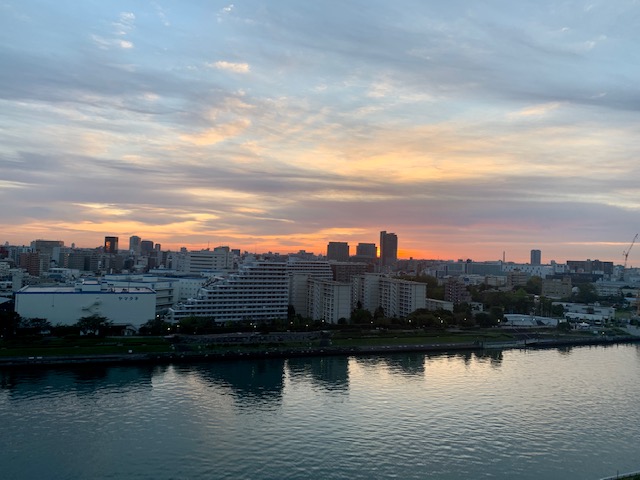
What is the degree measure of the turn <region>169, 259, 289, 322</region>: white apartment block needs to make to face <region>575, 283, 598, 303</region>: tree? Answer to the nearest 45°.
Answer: approximately 135° to its left

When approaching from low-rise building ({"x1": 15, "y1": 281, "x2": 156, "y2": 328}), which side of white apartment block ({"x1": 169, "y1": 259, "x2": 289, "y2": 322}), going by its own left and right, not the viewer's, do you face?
right

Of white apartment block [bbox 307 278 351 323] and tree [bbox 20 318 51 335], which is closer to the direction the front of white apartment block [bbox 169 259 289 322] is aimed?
the tree

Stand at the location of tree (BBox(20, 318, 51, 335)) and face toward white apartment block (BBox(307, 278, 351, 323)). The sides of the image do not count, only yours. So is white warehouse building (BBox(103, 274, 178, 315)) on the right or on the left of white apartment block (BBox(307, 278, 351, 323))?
left

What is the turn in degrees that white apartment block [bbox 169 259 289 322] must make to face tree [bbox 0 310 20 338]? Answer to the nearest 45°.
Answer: approximately 45° to its right

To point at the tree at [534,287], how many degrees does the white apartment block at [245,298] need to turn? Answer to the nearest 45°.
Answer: approximately 135° to its left

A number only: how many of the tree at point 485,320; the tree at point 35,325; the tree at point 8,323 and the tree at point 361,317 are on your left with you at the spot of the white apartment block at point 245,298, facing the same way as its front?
2

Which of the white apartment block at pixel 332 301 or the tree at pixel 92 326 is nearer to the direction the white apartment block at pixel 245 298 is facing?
the tree

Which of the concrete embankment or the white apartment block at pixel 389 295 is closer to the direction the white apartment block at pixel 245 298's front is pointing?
the concrete embankment

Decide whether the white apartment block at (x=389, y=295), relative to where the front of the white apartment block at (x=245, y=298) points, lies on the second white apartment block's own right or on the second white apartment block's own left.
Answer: on the second white apartment block's own left

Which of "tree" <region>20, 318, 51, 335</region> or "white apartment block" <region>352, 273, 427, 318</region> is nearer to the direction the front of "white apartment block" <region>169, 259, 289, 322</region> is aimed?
the tree

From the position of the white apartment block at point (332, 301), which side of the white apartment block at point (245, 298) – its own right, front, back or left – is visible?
left

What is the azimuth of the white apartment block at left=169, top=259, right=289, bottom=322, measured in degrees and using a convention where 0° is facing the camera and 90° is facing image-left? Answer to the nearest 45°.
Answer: approximately 0°

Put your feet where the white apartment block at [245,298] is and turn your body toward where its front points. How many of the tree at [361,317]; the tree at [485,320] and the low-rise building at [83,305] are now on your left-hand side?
2

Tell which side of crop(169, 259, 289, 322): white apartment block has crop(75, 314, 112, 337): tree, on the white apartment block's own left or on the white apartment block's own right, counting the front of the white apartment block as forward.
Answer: on the white apartment block's own right

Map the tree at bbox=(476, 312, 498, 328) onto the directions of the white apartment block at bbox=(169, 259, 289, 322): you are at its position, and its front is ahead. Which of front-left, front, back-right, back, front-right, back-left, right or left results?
left
